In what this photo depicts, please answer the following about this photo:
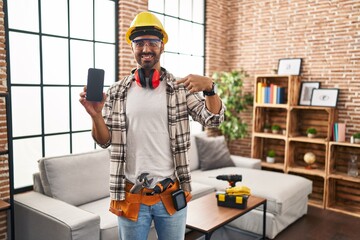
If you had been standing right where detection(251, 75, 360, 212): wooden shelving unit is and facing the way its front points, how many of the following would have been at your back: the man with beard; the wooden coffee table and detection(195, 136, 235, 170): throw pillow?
0

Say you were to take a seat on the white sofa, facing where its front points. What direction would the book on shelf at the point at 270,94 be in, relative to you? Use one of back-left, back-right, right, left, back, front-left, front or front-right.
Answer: left

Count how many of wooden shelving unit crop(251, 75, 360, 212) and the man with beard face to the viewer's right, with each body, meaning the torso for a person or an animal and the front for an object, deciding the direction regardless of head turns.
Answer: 0

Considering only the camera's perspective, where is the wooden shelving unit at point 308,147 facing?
facing the viewer and to the left of the viewer

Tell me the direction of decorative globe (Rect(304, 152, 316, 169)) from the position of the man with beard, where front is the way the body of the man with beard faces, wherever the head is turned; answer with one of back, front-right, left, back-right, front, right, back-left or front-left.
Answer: back-left

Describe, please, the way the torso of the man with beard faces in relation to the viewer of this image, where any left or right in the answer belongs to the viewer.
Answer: facing the viewer

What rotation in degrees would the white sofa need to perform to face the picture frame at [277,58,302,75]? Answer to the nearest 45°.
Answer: approximately 90° to its left

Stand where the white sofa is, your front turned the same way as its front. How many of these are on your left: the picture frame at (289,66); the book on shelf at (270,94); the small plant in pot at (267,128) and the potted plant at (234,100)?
4

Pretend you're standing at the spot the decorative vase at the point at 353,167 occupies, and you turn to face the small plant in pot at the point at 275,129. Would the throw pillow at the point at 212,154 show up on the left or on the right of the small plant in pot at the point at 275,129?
left

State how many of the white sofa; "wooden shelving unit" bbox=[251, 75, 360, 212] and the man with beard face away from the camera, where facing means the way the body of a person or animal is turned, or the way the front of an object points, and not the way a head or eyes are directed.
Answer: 0

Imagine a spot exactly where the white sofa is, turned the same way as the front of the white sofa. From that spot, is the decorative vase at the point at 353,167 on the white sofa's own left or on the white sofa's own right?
on the white sofa's own left

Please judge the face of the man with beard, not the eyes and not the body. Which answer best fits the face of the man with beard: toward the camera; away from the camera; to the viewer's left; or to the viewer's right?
toward the camera

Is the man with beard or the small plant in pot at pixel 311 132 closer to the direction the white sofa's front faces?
the man with beard

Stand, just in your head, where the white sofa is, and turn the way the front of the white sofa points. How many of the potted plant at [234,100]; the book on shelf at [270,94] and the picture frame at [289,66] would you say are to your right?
0

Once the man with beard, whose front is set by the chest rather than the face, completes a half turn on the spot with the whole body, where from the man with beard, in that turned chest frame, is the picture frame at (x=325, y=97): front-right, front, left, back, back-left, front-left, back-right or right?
front-right

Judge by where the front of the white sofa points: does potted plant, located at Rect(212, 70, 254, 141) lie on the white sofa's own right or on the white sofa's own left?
on the white sofa's own left
